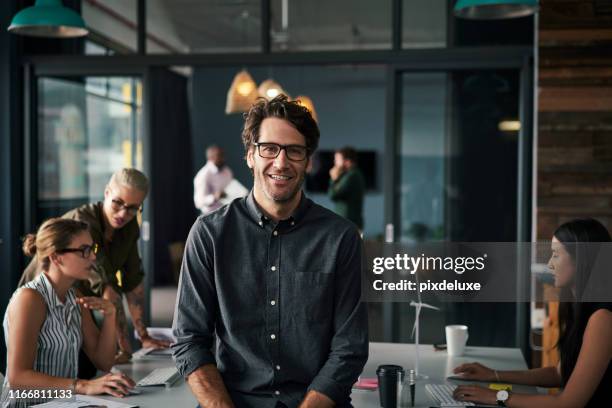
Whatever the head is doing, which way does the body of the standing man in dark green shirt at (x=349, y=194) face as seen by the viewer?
to the viewer's left

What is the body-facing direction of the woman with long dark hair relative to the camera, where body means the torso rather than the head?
to the viewer's left

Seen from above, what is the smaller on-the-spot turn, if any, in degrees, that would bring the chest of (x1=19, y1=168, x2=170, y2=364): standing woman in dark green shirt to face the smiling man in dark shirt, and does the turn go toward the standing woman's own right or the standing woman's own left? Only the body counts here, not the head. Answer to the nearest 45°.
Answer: approximately 45° to the standing woman's own right

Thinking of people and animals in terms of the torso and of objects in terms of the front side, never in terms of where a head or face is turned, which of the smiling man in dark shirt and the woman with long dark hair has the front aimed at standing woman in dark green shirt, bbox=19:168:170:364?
the woman with long dark hair

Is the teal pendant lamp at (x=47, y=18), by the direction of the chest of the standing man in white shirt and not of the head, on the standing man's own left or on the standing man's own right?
on the standing man's own right

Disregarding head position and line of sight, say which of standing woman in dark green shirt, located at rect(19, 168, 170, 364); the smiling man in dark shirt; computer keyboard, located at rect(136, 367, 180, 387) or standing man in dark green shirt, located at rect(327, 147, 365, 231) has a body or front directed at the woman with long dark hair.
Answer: standing woman in dark green shirt, located at rect(19, 168, 170, 364)

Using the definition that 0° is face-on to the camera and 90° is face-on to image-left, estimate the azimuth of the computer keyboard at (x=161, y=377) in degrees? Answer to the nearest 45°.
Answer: approximately 90°

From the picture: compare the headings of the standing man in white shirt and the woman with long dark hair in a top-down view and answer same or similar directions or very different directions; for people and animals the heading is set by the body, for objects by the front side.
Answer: very different directions

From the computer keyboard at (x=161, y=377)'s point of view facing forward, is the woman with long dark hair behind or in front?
behind

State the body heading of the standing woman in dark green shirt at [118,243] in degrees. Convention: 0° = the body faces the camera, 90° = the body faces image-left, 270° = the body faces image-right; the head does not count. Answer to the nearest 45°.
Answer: approximately 315°
